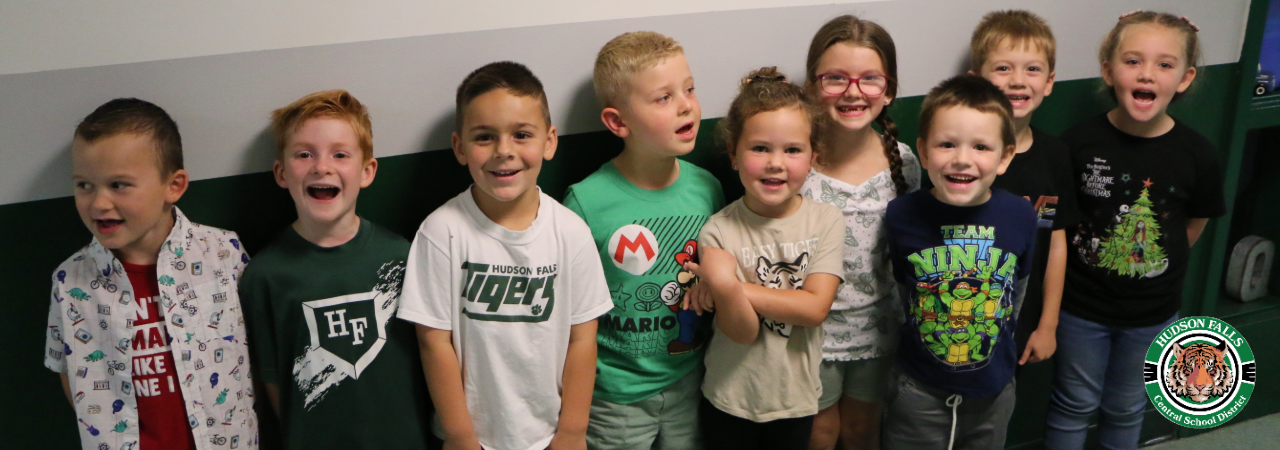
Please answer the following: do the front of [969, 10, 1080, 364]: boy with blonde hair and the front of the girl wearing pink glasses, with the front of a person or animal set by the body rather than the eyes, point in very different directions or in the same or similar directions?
same or similar directions

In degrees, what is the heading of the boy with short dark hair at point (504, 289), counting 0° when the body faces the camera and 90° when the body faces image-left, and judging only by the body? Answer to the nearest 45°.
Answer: approximately 0°

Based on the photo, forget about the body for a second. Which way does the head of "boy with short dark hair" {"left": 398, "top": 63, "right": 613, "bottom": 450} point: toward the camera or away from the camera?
toward the camera

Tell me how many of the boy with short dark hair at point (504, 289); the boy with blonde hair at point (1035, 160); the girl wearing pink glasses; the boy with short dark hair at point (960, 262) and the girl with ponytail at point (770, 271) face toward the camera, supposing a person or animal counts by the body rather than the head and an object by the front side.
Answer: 5

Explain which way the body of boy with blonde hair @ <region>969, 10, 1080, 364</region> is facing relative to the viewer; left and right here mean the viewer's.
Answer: facing the viewer

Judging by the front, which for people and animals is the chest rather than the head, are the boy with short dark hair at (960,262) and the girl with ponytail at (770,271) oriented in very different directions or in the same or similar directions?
same or similar directions

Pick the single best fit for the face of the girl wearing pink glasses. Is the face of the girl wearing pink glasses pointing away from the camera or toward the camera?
toward the camera

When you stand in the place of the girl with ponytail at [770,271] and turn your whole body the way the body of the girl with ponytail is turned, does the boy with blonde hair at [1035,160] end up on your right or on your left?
on your left

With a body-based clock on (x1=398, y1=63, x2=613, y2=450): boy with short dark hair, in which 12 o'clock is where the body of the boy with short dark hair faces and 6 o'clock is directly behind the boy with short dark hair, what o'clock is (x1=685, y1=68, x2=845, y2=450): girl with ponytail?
The girl with ponytail is roughly at 9 o'clock from the boy with short dark hair.

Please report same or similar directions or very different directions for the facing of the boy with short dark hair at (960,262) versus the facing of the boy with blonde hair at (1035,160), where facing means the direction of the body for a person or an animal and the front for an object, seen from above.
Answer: same or similar directions

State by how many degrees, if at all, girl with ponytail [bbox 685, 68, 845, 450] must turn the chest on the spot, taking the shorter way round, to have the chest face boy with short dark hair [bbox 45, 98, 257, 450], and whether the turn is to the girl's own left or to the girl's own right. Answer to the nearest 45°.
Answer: approximately 90° to the girl's own right

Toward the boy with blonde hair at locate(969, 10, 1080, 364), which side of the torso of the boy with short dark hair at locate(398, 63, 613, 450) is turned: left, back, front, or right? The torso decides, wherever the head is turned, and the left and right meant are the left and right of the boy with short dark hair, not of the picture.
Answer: left

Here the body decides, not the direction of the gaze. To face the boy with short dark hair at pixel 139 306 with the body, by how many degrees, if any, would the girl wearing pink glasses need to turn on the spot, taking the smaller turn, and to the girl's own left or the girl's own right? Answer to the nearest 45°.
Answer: approximately 45° to the girl's own right

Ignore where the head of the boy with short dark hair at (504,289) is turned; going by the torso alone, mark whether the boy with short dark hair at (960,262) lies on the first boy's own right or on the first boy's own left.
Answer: on the first boy's own left

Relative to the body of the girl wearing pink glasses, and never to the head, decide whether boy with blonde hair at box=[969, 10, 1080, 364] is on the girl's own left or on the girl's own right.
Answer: on the girl's own left

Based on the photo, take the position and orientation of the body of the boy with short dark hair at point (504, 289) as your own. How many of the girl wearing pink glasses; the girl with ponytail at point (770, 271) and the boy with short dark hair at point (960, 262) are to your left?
3

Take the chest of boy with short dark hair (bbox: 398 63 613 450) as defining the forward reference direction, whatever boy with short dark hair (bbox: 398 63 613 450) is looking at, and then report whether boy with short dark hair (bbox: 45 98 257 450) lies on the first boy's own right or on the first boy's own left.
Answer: on the first boy's own right
